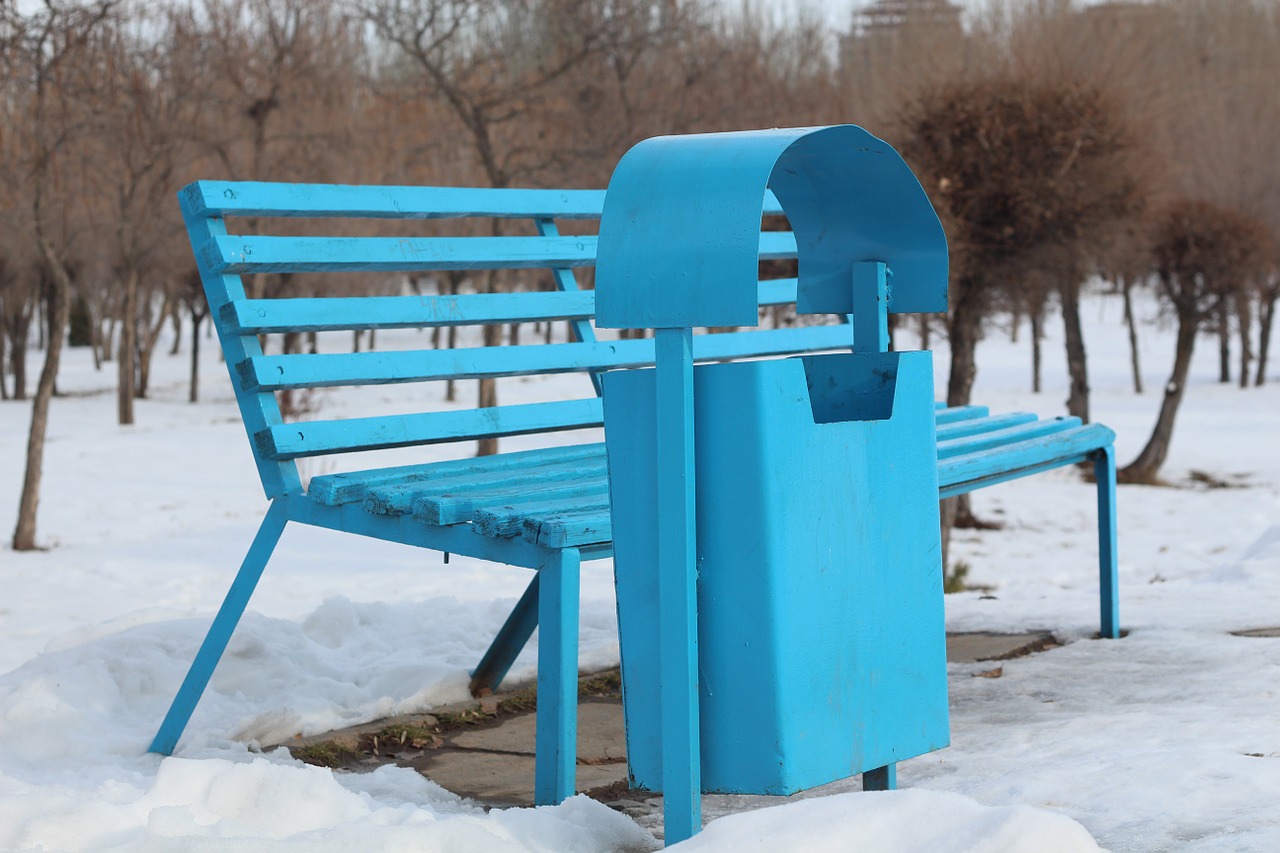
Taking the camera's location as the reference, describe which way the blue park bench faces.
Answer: facing the viewer and to the right of the viewer

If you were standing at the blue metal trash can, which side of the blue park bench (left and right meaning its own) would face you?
front

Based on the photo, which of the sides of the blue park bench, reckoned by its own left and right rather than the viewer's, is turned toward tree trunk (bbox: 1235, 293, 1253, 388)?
left

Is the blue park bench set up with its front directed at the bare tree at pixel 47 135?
no

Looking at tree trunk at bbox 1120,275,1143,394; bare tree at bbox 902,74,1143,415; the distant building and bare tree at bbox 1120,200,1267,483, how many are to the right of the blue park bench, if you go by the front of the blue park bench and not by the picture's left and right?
0

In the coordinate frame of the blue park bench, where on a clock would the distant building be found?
The distant building is roughly at 8 o'clock from the blue park bench.

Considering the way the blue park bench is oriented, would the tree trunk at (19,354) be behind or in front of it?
behind

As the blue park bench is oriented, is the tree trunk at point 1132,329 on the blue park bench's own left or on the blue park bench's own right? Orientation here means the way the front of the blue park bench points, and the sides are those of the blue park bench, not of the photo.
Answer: on the blue park bench's own left

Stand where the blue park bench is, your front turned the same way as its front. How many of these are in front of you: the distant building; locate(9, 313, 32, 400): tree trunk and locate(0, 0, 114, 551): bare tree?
0
